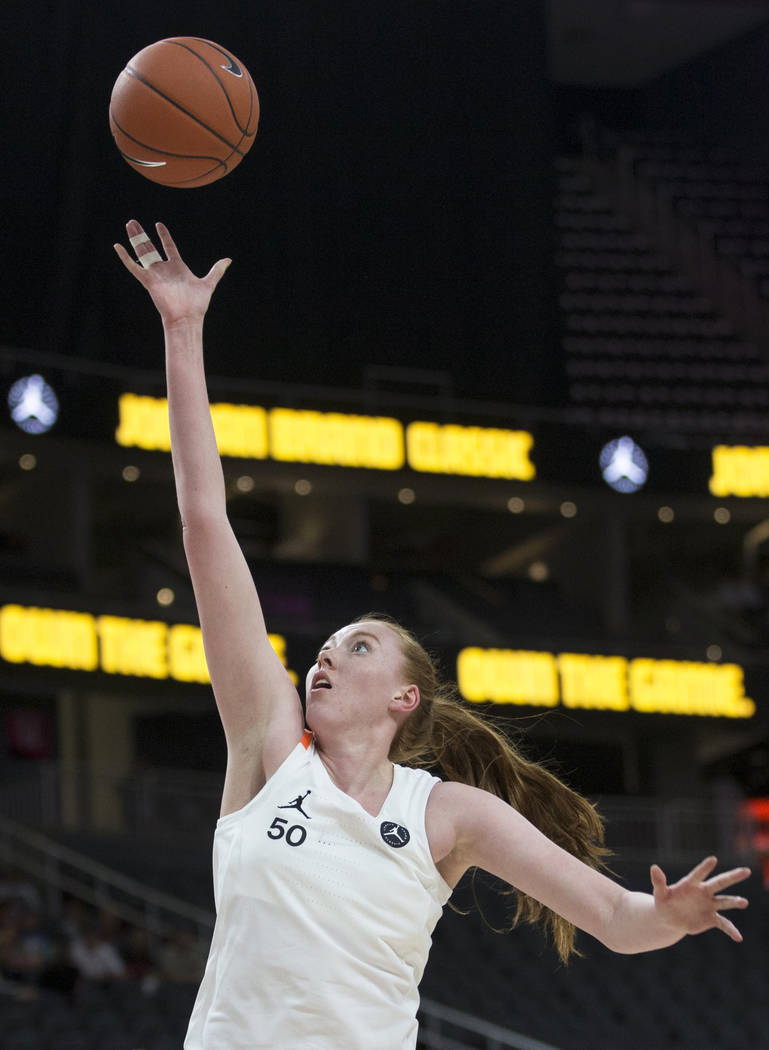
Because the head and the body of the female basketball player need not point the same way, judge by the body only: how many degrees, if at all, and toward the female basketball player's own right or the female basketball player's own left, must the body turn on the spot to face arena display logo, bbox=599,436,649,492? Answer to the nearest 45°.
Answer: approximately 180°

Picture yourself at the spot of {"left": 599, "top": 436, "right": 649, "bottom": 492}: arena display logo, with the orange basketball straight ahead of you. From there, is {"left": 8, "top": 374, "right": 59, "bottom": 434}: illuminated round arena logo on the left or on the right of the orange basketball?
right

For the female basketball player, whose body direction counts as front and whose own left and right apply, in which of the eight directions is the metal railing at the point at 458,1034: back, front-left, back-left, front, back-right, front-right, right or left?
back

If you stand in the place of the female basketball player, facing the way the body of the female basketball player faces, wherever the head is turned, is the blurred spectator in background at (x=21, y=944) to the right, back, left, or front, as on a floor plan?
back

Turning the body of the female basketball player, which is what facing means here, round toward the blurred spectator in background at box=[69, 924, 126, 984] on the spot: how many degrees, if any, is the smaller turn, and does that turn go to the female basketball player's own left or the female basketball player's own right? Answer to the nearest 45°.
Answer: approximately 180°

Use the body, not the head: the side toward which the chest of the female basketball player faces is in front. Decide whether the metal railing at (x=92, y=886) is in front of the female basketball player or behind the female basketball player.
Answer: behind

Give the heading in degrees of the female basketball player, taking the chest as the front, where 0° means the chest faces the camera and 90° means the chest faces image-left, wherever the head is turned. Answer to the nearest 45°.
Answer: approximately 0°

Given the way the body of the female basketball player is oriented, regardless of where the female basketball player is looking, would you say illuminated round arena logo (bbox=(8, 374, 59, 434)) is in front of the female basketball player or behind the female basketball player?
behind
